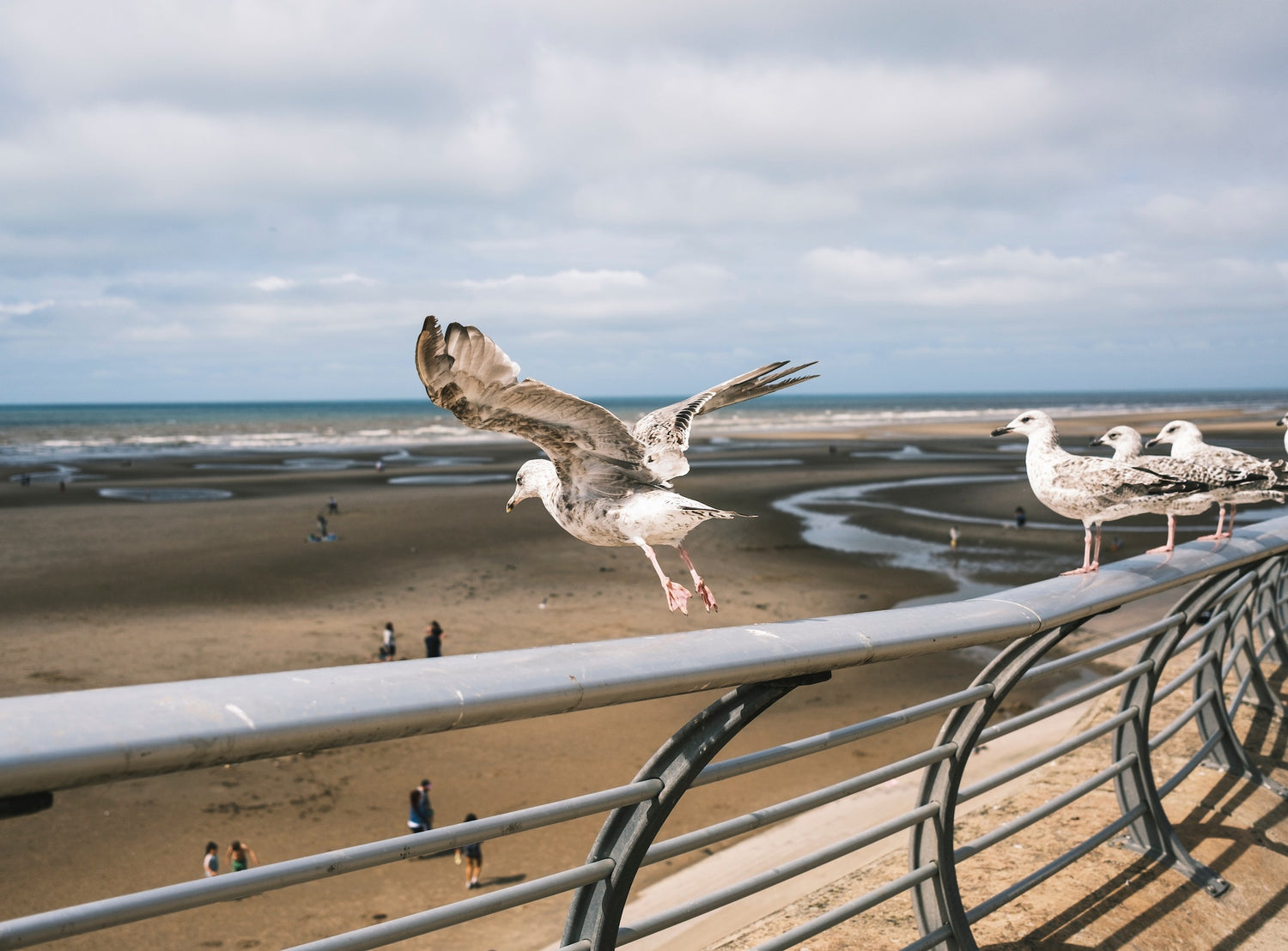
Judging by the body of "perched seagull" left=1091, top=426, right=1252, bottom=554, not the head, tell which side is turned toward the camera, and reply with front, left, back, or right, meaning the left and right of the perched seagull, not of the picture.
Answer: left

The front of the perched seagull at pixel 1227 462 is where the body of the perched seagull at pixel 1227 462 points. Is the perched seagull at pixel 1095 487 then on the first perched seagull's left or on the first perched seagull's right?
on the first perched seagull's left

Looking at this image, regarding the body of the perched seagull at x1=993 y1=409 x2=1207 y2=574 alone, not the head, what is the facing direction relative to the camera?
to the viewer's left

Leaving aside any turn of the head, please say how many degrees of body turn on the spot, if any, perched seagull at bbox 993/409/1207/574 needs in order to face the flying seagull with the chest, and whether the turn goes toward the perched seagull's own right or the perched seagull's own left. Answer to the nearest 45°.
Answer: approximately 45° to the perched seagull's own left

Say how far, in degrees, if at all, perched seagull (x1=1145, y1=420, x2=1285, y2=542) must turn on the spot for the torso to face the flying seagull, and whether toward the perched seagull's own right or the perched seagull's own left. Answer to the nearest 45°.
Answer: approximately 45° to the perched seagull's own left

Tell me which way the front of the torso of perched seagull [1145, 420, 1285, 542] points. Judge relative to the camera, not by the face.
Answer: to the viewer's left
